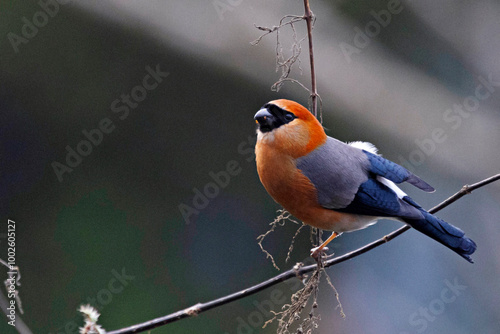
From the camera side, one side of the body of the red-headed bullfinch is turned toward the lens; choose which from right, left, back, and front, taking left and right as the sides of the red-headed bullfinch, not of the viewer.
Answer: left
